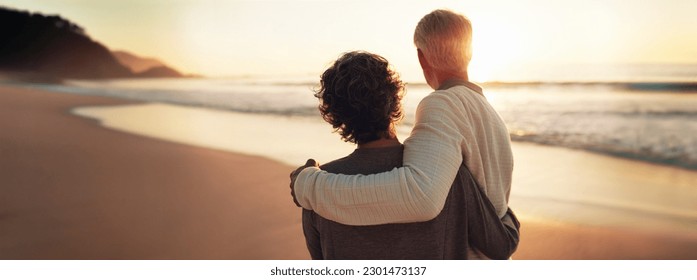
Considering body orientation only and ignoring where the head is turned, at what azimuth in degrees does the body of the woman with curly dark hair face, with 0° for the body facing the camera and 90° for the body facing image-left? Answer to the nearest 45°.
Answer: approximately 180°

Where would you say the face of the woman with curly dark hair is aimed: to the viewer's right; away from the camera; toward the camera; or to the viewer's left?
away from the camera
